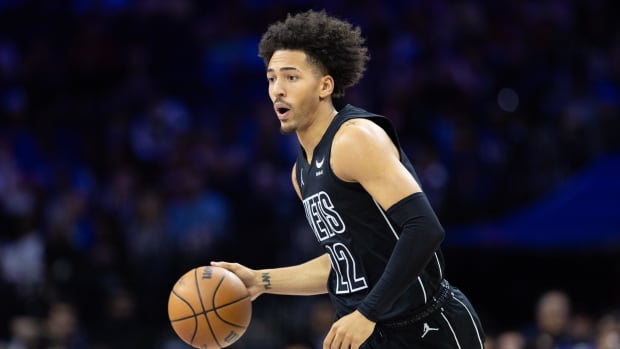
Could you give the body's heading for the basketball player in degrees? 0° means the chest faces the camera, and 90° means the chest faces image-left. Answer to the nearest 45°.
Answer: approximately 45°
